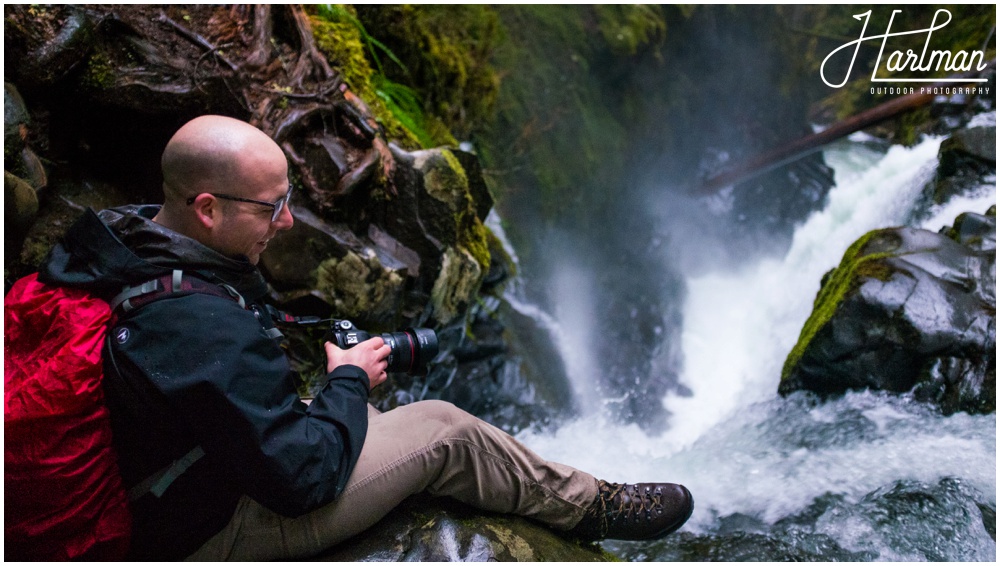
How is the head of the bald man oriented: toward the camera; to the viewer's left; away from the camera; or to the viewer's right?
to the viewer's right

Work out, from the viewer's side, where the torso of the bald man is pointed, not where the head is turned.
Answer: to the viewer's right

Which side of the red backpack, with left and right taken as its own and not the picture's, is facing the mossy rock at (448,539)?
back

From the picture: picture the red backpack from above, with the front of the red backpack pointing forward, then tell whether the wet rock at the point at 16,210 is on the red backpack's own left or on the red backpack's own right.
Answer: on the red backpack's own right

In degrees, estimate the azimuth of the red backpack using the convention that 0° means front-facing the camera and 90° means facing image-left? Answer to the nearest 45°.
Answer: approximately 90°
